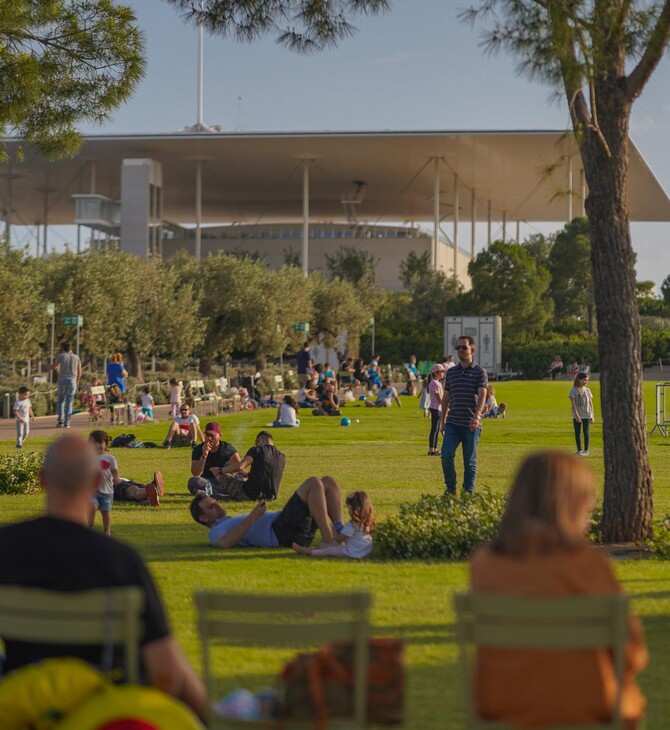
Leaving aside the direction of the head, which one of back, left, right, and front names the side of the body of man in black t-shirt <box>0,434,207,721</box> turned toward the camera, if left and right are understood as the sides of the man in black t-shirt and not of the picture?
back

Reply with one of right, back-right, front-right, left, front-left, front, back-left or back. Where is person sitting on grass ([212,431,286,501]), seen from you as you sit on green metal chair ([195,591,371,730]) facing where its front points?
front

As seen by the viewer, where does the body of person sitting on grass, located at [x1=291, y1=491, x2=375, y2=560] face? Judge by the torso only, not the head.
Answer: to the viewer's left

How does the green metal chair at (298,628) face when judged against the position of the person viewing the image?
facing away from the viewer

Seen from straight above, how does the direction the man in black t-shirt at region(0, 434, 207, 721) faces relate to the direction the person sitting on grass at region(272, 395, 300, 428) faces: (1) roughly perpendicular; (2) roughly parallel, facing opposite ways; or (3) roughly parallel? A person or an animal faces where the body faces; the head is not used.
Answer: roughly parallel

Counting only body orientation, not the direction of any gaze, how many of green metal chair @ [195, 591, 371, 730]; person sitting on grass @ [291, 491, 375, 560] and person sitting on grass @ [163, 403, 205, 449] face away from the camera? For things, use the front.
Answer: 1

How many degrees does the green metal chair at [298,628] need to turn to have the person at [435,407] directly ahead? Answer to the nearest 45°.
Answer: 0° — it already faces them

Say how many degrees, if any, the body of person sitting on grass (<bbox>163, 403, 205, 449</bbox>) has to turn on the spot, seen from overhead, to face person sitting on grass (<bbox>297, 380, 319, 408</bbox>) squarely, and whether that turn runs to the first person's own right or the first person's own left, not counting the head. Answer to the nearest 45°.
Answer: approximately 180°

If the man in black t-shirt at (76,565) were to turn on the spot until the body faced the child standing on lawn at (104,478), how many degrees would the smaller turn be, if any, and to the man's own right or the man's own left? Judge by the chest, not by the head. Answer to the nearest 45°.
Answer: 0° — they already face them

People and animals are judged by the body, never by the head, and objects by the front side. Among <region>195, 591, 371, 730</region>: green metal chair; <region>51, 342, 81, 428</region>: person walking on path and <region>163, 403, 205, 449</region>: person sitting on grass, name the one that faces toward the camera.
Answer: the person sitting on grass

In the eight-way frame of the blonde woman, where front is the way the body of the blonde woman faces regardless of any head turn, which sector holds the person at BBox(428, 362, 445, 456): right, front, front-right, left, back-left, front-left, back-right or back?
front

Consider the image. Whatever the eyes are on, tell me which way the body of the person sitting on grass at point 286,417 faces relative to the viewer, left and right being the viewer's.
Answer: facing away from the viewer

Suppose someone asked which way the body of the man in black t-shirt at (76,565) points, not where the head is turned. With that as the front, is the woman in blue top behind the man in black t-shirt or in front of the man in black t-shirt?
in front

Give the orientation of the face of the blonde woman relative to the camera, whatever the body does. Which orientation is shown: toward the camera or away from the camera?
away from the camera

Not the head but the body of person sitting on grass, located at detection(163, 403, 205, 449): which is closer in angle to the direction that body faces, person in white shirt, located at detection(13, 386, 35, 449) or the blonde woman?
the blonde woman

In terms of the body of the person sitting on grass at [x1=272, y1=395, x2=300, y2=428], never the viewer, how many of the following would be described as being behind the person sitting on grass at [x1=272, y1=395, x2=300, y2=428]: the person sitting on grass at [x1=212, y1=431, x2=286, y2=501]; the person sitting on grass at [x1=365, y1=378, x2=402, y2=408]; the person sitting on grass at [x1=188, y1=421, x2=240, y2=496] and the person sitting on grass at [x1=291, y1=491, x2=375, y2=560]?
3
